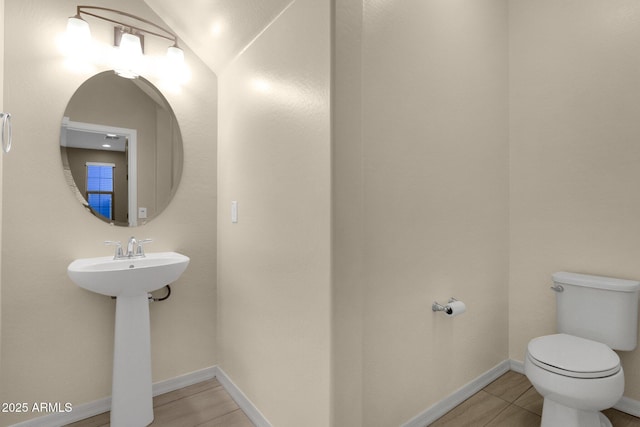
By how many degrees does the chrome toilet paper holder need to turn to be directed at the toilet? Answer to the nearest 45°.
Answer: approximately 45° to its left

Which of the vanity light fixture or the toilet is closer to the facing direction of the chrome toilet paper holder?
the toilet

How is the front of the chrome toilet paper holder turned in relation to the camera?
facing the viewer and to the right of the viewer

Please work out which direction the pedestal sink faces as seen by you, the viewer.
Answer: facing the viewer

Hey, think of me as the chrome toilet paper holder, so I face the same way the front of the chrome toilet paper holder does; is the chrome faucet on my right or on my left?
on my right
